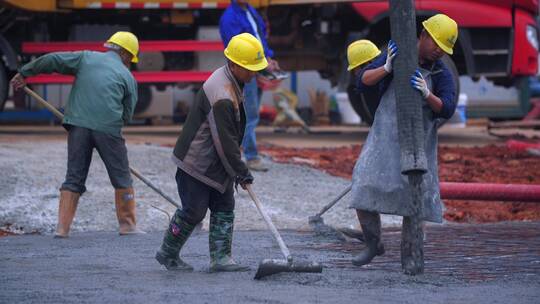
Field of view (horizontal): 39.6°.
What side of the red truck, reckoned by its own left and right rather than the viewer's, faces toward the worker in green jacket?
right

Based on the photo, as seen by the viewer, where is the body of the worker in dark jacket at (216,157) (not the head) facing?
to the viewer's right

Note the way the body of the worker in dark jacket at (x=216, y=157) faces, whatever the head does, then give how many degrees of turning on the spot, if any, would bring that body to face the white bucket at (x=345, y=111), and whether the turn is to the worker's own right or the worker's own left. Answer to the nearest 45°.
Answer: approximately 90° to the worker's own left

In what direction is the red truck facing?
to the viewer's right

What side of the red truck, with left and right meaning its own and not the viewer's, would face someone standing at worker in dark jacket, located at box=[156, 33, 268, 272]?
right

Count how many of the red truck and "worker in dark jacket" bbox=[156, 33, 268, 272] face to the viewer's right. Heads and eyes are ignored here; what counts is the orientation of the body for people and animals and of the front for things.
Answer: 2

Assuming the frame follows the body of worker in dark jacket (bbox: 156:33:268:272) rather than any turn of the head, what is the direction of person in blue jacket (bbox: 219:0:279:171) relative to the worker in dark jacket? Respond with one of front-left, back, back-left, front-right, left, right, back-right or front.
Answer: left
